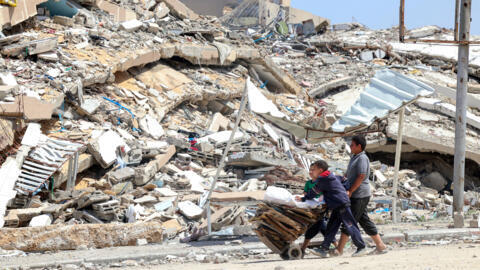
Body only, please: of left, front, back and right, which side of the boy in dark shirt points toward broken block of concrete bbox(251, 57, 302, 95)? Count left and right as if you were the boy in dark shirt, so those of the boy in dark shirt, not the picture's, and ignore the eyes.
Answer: right

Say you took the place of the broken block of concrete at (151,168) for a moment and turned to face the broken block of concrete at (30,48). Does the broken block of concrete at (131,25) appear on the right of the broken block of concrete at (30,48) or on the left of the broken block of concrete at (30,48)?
right

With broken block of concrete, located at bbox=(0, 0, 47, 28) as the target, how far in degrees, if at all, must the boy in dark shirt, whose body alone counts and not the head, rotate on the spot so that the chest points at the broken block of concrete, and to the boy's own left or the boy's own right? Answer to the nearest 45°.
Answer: approximately 45° to the boy's own right

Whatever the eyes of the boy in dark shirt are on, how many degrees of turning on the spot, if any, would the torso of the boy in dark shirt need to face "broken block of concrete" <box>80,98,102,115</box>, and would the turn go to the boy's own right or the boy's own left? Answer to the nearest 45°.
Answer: approximately 45° to the boy's own right

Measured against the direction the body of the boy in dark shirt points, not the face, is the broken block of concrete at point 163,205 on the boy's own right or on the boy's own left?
on the boy's own right

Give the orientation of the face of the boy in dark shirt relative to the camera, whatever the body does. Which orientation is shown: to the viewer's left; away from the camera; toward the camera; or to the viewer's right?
to the viewer's left

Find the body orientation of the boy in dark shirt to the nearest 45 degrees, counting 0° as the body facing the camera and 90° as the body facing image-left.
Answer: approximately 90°

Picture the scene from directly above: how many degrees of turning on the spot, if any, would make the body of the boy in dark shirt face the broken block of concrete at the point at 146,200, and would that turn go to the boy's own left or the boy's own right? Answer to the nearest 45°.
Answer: approximately 45° to the boy's own right

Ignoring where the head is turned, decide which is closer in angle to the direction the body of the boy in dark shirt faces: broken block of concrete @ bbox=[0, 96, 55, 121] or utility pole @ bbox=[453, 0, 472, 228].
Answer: the broken block of concrete
